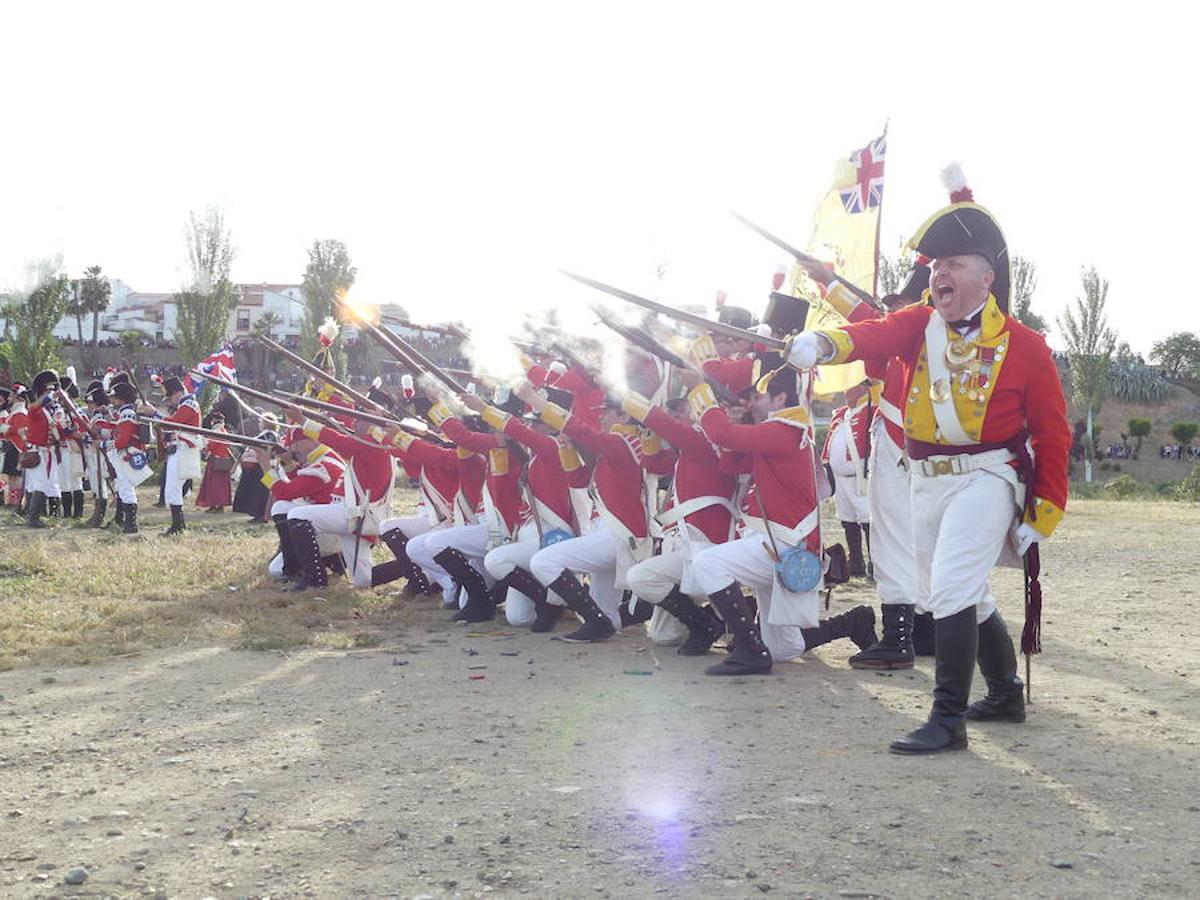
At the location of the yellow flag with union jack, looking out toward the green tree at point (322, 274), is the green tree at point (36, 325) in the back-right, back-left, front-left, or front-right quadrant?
front-left

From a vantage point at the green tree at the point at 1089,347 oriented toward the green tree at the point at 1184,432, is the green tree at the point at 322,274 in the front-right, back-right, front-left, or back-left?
back-left

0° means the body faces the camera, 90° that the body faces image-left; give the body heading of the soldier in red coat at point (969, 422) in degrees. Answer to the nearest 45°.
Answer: approximately 45°

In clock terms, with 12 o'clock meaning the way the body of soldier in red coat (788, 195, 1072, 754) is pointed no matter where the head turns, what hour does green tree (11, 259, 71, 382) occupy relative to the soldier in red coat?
The green tree is roughly at 3 o'clock from the soldier in red coat.

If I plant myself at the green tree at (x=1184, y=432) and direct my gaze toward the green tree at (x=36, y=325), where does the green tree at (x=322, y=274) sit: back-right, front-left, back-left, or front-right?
front-right

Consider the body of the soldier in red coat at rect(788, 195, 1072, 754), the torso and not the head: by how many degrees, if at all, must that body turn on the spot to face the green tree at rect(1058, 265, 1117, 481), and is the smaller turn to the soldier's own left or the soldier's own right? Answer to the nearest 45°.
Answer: approximately 135° to the soldier's own right

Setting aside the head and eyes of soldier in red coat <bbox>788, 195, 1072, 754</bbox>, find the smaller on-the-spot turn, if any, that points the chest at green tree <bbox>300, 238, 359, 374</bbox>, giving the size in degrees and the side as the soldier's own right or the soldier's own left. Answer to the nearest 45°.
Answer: approximately 90° to the soldier's own right

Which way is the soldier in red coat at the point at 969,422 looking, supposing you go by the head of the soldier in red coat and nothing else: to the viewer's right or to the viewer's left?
to the viewer's left

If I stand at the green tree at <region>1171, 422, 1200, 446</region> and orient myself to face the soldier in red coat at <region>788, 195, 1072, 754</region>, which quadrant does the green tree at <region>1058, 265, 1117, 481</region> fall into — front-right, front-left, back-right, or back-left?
front-right

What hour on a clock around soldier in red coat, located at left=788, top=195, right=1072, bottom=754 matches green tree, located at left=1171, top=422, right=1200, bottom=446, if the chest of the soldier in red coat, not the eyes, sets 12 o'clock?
The green tree is roughly at 5 o'clock from the soldier in red coat.

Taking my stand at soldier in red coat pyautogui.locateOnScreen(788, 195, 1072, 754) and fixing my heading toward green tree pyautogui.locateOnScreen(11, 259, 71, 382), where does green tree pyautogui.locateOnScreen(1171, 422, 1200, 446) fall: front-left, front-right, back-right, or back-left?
front-right
